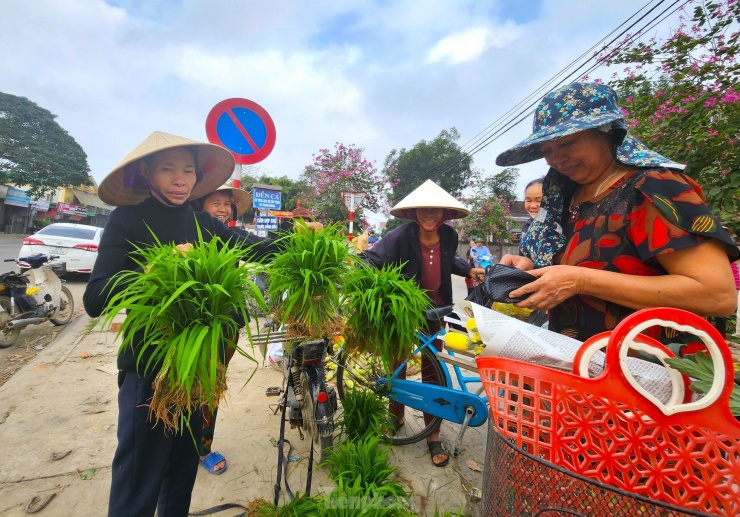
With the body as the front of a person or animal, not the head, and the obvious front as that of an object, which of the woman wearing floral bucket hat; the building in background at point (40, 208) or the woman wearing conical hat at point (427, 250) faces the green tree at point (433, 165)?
the building in background

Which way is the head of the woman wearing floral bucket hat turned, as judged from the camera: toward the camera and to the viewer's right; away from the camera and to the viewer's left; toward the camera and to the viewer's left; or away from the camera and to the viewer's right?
toward the camera and to the viewer's left

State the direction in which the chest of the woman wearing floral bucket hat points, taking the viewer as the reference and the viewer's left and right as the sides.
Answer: facing the viewer and to the left of the viewer

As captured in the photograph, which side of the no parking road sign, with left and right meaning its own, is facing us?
front

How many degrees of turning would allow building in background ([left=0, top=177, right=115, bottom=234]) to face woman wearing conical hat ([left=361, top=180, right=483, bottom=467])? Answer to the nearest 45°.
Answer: approximately 45° to its right

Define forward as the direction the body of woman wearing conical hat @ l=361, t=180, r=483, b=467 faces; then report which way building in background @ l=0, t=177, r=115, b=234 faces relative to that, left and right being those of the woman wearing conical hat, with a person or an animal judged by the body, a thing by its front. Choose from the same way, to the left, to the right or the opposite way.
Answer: to the left

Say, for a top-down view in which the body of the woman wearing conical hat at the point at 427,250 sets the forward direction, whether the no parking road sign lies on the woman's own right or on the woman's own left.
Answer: on the woman's own right

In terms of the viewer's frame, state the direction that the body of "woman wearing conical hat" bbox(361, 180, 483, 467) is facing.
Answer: toward the camera

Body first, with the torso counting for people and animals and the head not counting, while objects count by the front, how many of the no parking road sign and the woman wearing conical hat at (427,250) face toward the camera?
2

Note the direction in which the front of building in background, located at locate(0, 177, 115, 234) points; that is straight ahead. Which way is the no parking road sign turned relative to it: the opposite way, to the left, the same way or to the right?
to the right

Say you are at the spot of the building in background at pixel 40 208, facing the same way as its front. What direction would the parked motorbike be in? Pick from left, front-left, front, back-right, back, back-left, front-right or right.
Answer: front-right

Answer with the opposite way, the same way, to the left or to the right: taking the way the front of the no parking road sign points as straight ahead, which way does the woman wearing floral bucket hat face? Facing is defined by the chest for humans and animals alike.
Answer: to the right

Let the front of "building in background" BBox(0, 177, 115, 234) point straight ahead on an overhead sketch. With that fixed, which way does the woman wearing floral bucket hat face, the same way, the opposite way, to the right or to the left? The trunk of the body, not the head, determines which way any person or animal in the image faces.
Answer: the opposite way
